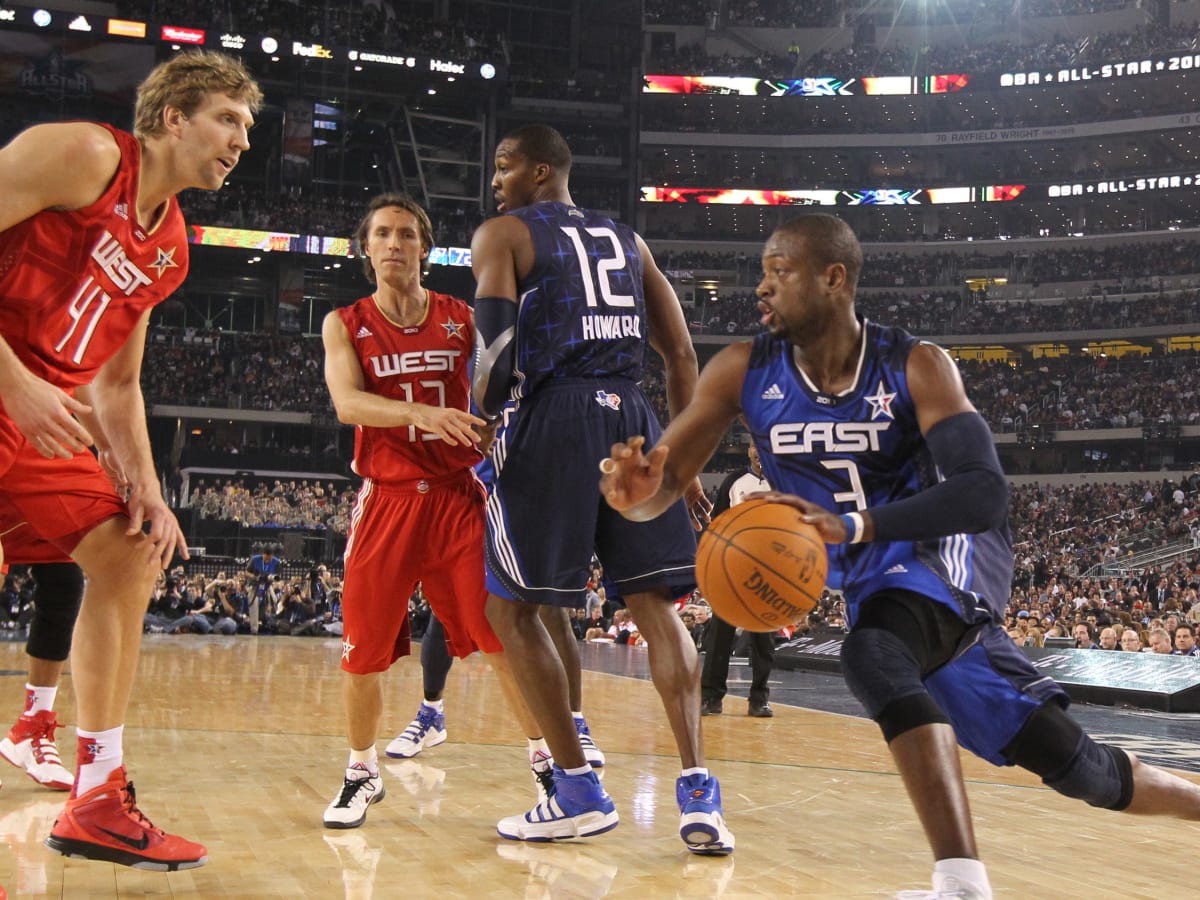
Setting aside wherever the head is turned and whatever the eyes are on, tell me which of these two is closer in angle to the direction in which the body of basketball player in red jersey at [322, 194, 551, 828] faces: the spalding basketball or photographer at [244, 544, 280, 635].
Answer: the spalding basketball

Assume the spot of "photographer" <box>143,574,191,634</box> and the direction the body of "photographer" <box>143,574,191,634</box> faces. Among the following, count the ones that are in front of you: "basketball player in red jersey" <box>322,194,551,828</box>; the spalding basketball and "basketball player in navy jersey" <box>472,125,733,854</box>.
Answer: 3

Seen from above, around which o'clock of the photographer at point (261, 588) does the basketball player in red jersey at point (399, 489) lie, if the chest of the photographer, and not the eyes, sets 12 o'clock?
The basketball player in red jersey is roughly at 12 o'clock from the photographer.

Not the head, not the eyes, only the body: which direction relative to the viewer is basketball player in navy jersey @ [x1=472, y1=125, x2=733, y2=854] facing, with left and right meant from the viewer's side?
facing away from the viewer and to the left of the viewer

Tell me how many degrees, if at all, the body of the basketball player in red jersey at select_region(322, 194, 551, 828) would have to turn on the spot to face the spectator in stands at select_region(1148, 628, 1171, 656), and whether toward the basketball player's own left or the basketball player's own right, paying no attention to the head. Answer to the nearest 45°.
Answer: approximately 135° to the basketball player's own left

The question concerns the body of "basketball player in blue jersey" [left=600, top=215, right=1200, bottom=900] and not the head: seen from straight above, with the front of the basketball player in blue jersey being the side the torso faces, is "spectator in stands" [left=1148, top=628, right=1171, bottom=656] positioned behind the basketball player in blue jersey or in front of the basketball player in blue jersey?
behind

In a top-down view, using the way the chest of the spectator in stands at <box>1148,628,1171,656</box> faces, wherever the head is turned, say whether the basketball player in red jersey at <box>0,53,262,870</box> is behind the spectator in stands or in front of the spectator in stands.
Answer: in front

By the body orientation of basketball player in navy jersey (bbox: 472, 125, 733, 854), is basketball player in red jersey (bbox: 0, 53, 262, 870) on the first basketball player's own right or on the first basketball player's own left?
on the first basketball player's own left

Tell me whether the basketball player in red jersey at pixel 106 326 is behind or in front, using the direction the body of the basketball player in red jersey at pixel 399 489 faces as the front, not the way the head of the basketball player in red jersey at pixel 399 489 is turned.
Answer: in front

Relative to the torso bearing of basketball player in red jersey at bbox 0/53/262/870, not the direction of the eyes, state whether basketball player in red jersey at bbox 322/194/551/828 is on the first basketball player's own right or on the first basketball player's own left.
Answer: on the first basketball player's own left

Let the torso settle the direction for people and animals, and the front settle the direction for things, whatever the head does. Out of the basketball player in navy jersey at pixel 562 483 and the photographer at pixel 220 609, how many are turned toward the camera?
1

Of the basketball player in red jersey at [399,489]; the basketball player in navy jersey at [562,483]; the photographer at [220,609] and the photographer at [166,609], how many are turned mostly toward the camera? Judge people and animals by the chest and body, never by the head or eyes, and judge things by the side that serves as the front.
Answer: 3
